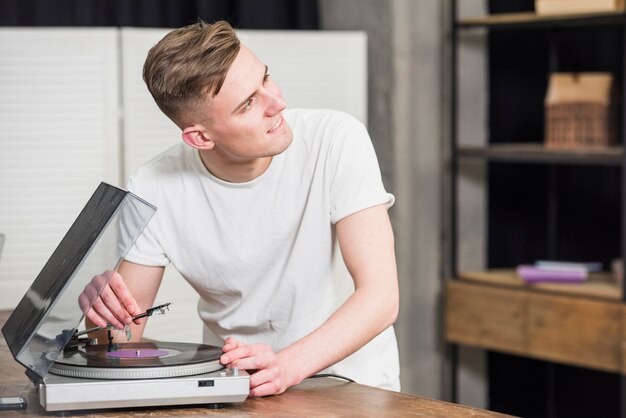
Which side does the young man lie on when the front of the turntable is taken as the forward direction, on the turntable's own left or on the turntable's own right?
on the turntable's own left

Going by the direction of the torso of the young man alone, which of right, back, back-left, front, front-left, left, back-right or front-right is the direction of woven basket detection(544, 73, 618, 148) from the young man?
back-left

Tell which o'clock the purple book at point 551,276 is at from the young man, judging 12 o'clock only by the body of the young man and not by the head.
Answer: The purple book is roughly at 7 o'clock from the young man.

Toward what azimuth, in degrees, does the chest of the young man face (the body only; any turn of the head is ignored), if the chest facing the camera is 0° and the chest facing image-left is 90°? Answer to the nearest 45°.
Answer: approximately 0°

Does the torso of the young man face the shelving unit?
no

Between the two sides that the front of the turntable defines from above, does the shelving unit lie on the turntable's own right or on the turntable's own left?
on the turntable's own left

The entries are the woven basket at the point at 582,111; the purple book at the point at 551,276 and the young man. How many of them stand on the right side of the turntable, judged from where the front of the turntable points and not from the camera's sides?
0
